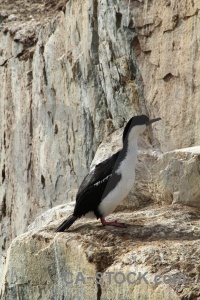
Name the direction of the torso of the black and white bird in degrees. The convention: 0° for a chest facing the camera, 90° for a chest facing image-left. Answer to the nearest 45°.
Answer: approximately 270°

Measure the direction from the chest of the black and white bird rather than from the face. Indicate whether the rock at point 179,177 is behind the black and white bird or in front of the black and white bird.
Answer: in front
